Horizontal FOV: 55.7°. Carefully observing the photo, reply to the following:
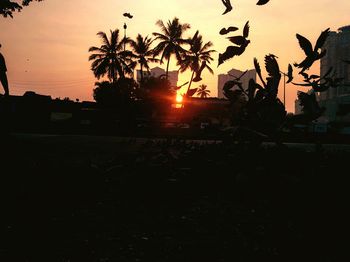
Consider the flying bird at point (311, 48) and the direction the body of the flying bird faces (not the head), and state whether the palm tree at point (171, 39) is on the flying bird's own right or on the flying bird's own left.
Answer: on the flying bird's own left

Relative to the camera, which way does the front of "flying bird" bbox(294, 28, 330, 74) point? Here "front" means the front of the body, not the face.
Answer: to the viewer's right

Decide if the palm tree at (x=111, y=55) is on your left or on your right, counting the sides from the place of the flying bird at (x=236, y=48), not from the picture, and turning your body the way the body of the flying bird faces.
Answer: on your left
